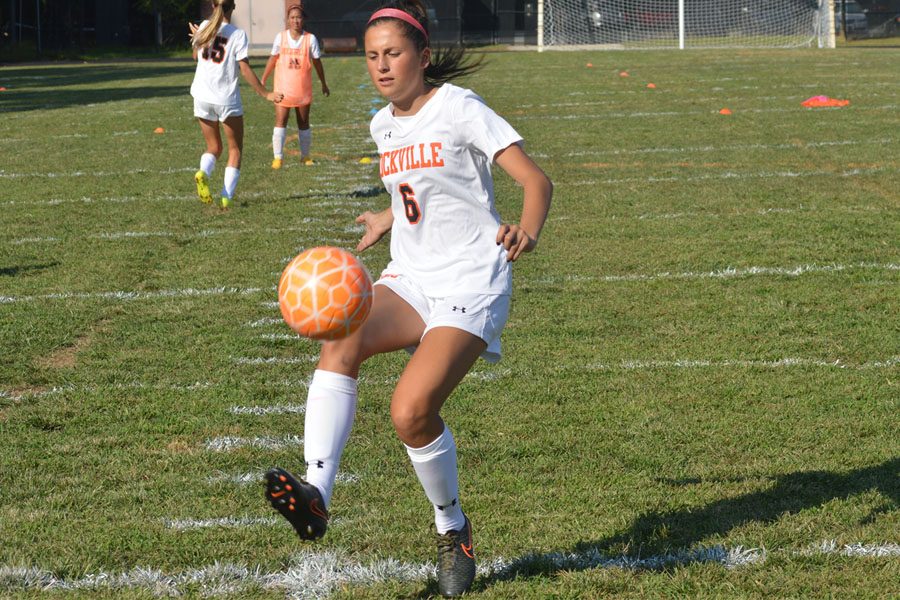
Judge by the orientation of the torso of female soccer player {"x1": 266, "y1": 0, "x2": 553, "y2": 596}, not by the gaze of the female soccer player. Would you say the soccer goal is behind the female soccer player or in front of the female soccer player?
behind

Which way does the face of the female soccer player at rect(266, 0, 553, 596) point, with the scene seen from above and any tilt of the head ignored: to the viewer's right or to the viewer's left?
to the viewer's left

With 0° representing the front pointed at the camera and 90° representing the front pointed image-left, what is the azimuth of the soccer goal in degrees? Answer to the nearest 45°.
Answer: approximately 0°

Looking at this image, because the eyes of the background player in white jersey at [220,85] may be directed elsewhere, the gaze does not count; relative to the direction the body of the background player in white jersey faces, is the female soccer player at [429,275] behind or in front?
behind

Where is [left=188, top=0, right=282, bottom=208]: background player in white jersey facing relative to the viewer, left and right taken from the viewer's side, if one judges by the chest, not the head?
facing away from the viewer

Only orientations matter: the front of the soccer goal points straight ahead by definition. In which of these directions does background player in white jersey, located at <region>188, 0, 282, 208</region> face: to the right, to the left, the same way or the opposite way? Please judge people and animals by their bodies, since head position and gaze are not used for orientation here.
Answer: the opposite way

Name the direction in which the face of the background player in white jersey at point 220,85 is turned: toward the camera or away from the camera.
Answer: away from the camera

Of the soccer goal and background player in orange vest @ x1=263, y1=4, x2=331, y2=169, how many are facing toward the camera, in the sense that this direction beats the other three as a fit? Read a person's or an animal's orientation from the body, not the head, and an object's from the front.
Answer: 2

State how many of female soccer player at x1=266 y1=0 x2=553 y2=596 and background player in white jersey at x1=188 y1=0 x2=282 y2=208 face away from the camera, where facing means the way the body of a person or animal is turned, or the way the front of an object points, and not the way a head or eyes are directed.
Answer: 1

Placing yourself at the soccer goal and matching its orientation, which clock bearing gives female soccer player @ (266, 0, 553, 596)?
The female soccer player is roughly at 12 o'clock from the soccer goal.

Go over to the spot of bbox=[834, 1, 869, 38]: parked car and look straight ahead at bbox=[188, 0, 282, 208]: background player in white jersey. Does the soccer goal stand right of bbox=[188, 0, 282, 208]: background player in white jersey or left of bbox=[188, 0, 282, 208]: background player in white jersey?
right

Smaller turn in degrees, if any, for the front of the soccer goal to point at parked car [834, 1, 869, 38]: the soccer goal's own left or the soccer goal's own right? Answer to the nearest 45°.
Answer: approximately 135° to the soccer goal's own left
